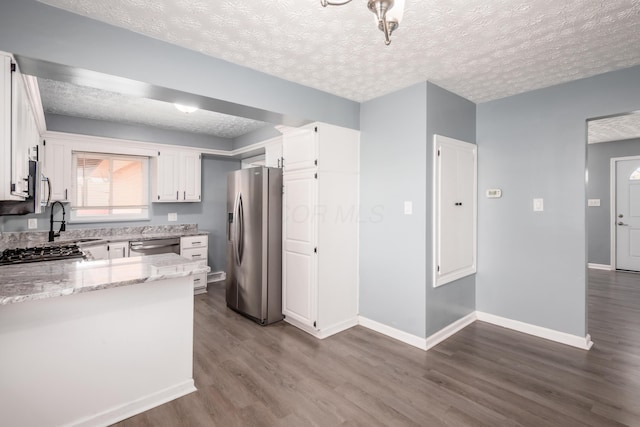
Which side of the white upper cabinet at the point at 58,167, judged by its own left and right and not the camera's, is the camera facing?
front

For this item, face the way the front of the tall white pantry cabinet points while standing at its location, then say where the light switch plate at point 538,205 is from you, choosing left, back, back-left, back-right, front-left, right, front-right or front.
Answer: back-left

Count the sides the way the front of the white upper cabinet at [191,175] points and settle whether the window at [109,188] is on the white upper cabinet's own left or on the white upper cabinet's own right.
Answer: on the white upper cabinet's own right

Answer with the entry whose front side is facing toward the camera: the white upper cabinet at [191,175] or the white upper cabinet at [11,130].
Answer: the white upper cabinet at [191,175]

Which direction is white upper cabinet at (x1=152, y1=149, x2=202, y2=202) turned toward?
toward the camera

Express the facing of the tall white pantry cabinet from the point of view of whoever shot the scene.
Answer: facing the viewer and to the left of the viewer

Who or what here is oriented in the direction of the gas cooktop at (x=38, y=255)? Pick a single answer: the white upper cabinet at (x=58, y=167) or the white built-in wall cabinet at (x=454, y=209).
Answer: the white upper cabinet

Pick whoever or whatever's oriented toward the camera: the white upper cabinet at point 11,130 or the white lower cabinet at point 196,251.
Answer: the white lower cabinet

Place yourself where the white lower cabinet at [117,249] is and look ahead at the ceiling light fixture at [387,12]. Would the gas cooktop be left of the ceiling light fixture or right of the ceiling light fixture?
right

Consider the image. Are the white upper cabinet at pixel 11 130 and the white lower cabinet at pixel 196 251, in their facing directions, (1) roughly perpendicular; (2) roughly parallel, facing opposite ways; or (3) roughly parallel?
roughly perpendicular

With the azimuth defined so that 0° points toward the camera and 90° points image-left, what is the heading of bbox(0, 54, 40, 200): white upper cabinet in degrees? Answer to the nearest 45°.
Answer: approximately 270°

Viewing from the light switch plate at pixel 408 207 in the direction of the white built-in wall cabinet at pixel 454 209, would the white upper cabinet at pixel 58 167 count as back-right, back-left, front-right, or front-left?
back-left

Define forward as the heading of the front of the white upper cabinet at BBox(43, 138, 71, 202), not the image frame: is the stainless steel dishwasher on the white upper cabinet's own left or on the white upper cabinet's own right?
on the white upper cabinet's own left

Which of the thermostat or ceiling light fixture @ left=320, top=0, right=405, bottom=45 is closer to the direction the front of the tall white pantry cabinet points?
the ceiling light fixture

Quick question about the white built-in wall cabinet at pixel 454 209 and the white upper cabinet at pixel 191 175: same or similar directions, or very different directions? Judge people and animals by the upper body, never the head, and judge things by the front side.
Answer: same or similar directions
